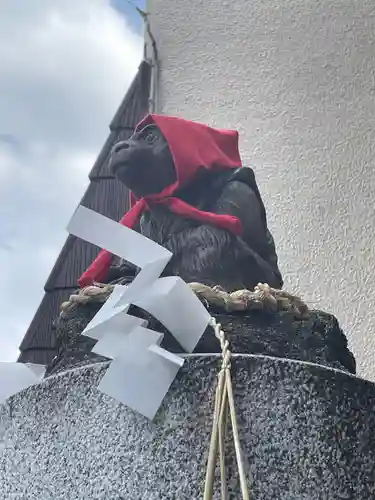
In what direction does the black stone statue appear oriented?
to the viewer's left

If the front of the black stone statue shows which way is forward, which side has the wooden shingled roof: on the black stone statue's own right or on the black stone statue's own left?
on the black stone statue's own right
